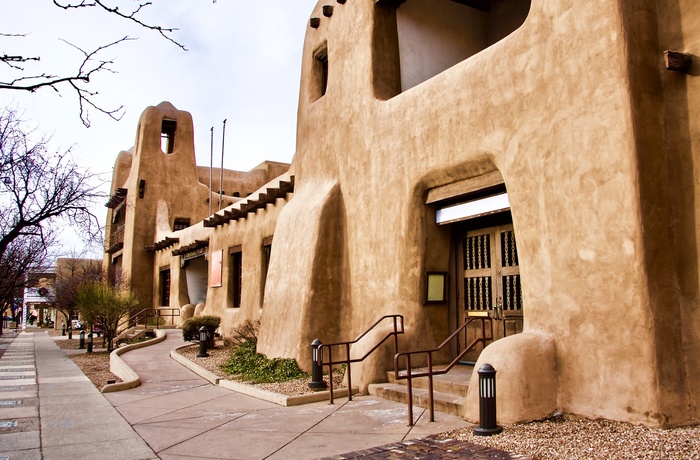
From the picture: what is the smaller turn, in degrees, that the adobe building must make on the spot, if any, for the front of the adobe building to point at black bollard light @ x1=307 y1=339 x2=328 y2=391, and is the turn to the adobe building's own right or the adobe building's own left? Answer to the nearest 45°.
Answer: approximately 90° to the adobe building's own right

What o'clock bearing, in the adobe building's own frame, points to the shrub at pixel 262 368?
The shrub is roughly at 3 o'clock from the adobe building.

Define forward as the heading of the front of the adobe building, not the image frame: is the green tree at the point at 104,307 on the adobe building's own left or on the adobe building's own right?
on the adobe building's own right

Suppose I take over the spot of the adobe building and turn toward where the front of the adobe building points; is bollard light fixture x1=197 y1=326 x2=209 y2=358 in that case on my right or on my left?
on my right

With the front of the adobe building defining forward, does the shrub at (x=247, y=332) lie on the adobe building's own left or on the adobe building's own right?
on the adobe building's own right

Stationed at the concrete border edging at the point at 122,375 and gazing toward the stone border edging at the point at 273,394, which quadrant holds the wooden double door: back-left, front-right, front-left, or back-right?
front-left

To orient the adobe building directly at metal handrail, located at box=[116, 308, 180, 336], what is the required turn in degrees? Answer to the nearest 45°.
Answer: approximately 90° to its right
